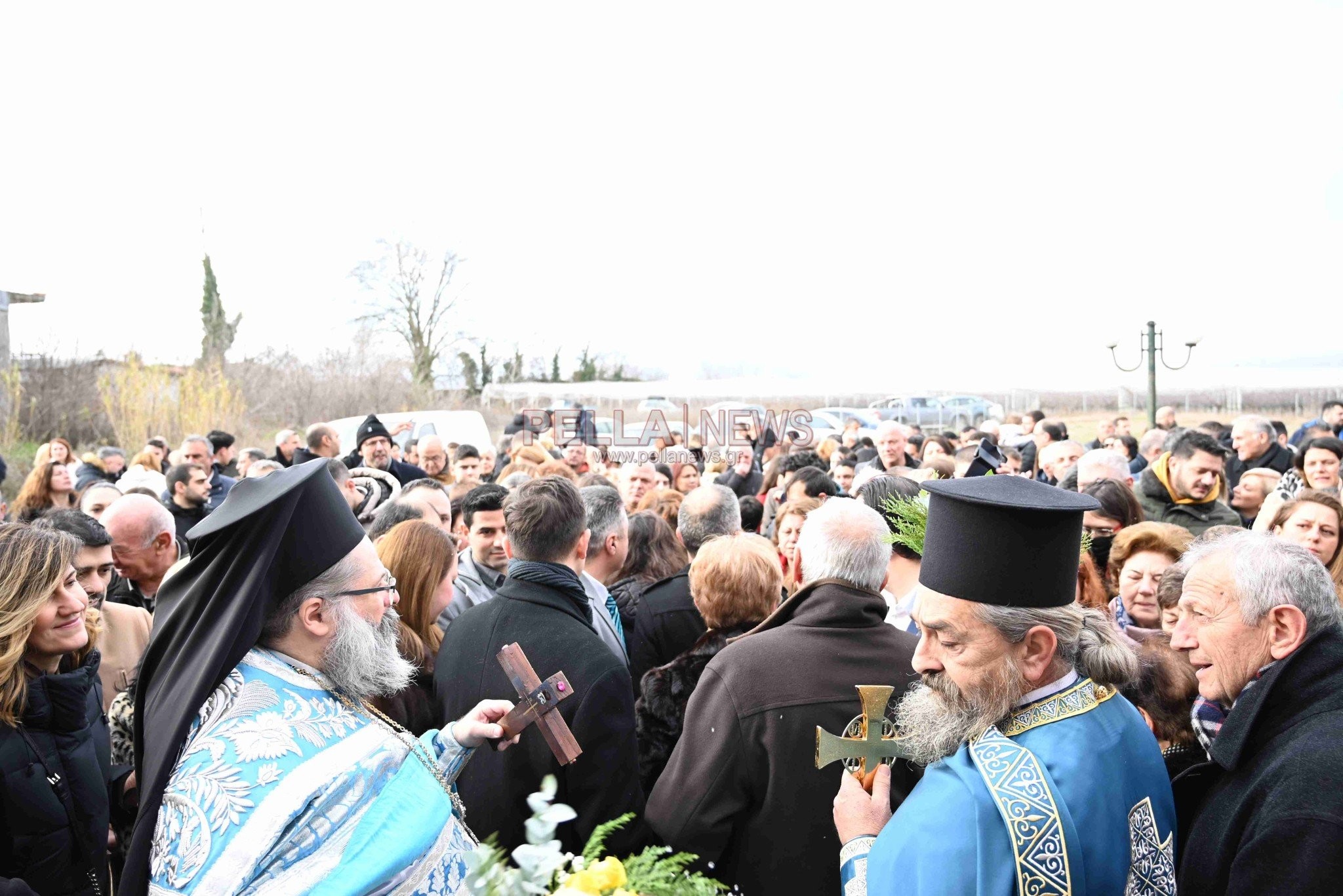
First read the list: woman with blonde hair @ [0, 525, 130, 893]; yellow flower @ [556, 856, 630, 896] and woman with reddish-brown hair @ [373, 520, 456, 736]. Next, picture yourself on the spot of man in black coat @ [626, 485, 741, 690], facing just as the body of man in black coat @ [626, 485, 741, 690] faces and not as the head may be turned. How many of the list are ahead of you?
0

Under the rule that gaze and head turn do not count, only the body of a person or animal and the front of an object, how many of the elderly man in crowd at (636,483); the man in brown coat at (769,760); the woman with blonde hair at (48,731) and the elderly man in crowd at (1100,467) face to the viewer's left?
0

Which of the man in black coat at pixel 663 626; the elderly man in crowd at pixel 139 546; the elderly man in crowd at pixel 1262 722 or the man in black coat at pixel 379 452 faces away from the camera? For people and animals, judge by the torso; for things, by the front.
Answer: the man in black coat at pixel 663 626

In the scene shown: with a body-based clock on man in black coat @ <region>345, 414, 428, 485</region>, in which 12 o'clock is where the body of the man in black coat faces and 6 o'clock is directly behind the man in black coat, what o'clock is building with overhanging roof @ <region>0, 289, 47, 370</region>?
The building with overhanging roof is roughly at 5 o'clock from the man in black coat.

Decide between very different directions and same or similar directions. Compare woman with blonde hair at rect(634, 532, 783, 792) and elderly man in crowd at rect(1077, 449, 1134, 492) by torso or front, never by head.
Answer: very different directions

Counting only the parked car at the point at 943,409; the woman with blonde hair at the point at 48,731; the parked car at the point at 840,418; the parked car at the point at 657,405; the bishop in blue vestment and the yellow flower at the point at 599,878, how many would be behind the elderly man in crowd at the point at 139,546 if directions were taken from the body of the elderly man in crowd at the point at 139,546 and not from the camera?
3

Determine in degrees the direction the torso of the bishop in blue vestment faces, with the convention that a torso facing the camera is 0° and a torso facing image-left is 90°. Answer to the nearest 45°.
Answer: approximately 270°

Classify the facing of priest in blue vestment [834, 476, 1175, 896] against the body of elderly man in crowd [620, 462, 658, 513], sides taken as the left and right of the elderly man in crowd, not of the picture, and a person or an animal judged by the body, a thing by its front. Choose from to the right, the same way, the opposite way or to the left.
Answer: to the right

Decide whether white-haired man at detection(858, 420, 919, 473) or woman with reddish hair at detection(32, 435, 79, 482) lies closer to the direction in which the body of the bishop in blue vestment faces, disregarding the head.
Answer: the white-haired man

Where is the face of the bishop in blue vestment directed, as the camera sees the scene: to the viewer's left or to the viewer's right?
to the viewer's right

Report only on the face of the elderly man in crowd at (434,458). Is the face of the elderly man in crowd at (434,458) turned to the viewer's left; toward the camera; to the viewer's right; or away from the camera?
toward the camera

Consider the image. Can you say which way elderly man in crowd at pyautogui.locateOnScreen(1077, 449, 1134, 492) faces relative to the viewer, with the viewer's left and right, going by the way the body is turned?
facing the viewer

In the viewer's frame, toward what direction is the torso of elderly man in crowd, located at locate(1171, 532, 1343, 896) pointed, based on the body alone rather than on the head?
to the viewer's left

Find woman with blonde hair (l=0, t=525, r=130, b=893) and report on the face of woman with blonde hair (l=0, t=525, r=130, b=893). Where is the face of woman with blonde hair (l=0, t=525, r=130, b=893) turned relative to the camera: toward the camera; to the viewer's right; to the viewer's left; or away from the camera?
to the viewer's right

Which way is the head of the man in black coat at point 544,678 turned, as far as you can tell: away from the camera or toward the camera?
away from the camera

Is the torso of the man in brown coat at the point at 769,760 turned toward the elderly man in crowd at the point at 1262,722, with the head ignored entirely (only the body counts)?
no

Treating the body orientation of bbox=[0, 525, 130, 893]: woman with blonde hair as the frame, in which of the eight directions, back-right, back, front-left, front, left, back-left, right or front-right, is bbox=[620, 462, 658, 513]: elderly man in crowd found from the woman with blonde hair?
left

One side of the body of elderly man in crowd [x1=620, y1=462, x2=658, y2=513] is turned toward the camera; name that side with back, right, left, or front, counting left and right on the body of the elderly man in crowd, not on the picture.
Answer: front

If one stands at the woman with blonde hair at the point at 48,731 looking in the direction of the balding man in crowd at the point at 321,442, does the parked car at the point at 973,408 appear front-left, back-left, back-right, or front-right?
front-right

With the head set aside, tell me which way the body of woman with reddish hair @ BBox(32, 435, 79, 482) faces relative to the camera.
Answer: toward the camera

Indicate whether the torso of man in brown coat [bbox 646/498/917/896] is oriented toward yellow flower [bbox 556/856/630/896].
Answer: no

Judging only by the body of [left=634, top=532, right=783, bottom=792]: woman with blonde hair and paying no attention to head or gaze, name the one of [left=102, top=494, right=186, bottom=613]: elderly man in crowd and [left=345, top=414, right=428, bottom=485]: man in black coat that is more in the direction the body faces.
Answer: the man in black coat

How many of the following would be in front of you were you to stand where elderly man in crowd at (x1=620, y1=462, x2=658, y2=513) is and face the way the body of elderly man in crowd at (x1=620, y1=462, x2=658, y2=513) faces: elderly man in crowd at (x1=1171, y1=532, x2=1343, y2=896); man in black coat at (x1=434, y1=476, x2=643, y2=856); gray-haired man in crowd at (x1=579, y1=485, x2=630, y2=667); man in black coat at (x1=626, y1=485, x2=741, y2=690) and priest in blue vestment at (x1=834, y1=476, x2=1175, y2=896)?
5
